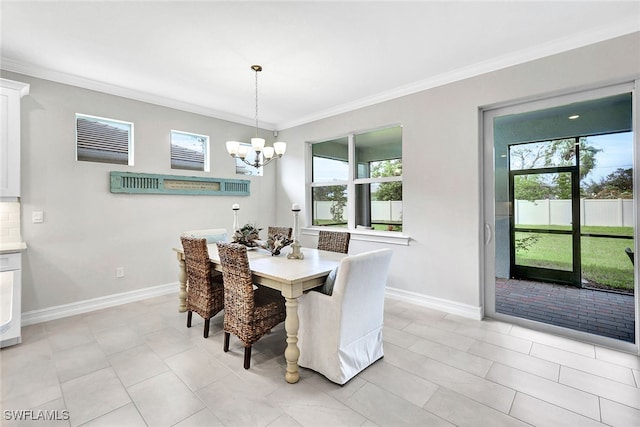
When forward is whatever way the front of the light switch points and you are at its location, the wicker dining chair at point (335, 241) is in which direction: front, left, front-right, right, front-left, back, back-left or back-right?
front-left

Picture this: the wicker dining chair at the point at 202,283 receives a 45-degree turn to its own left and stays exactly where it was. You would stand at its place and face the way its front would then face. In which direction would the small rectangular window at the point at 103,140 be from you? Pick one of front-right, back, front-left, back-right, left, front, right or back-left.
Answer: front-left

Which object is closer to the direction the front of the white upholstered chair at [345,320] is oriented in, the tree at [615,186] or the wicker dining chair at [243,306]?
the wicker dining chair

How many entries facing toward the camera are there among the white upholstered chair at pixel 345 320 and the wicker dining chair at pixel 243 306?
0

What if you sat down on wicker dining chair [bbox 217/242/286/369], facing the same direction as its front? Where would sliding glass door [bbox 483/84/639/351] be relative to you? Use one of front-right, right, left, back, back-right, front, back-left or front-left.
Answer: front-right

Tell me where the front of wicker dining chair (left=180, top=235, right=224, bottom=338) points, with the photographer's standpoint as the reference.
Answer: facing away from the viewer and to the right of the viewer

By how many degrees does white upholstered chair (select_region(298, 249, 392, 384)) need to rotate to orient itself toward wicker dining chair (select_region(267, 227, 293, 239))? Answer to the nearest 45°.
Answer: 0° — it already faces it

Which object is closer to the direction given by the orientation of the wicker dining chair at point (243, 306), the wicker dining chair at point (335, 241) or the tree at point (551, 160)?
the wicker dining chair

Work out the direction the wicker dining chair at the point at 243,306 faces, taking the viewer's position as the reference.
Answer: facing away from the viewer and to the right of the viewer

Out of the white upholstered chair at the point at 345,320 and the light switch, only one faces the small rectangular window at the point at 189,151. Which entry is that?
the white upholstered chair

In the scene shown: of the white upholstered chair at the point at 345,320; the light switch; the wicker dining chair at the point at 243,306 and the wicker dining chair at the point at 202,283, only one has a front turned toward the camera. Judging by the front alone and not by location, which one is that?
the light switch

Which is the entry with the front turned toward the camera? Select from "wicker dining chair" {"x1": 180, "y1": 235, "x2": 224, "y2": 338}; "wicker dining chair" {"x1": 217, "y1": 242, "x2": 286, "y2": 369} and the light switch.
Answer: the light switch

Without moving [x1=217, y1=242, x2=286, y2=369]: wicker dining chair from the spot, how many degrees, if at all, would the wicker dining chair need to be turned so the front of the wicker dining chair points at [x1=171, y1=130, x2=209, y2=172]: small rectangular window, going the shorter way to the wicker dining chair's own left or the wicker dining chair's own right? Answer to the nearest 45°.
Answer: approximately 45° to the wicker dining chair's own left

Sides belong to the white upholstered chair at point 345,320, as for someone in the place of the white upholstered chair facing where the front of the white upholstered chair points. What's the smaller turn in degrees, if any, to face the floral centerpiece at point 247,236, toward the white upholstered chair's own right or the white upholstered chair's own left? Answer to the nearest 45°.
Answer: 0° — it already faces it

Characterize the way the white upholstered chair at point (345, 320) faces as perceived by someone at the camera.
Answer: facing away from the viewer and to the left of the viewer

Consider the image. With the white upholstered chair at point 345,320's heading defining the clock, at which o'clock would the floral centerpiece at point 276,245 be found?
The floral centerpiece is roughly at 12 o'clock from the white upholstered chair.
